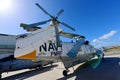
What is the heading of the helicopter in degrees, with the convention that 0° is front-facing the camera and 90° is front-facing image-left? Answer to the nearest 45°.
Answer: approximately 225°
